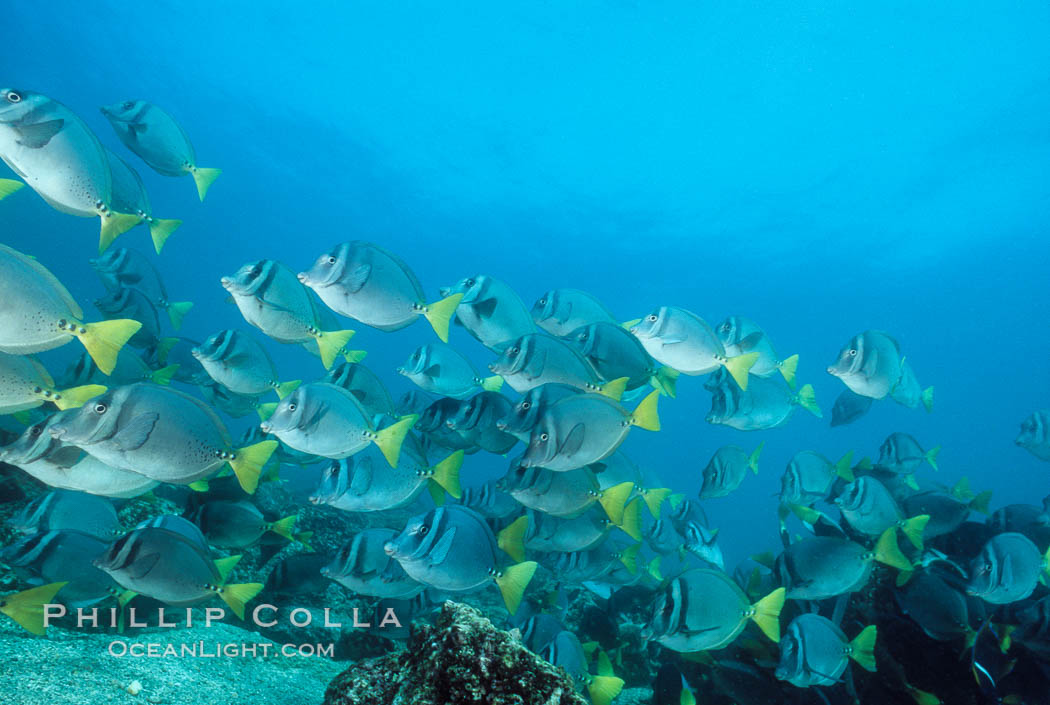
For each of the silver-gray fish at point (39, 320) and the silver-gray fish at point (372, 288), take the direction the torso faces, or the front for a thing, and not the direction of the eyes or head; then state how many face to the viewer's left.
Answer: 2

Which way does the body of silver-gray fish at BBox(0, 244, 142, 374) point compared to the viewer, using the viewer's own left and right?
facing to the left of the viewer

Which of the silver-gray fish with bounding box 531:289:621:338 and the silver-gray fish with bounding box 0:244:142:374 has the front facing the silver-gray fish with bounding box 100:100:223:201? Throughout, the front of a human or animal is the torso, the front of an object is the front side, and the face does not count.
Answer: the silver-gray fish with bounding box 531:289:621:338

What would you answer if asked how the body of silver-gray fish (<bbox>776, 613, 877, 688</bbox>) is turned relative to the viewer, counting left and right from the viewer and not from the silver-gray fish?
facing to the left of the viewer

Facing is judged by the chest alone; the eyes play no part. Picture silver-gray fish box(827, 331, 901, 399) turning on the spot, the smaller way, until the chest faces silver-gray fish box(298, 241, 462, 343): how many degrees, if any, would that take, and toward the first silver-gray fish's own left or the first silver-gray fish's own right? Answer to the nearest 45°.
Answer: approximately 45° to the first silver-gray fish's own left

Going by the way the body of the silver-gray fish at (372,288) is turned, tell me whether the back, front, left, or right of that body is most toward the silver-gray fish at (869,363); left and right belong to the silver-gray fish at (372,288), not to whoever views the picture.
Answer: back

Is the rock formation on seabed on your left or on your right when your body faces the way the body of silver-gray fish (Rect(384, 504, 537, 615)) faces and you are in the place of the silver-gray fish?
on your left

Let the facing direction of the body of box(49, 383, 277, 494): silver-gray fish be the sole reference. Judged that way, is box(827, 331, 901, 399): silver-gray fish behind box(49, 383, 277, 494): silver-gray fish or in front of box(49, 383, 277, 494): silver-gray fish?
behind

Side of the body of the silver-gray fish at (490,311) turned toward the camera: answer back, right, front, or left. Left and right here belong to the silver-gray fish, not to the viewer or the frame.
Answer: left

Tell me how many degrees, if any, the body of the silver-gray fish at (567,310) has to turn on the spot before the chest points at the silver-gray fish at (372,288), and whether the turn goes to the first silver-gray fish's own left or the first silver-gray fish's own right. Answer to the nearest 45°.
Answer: approximately 45° to the first silver-gray fish's own left

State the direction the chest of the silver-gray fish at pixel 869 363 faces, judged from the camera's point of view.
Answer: to the viewer's left

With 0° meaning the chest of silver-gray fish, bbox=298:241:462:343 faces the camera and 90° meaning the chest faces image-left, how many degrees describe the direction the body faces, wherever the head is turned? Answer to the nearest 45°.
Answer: approximately 90°
